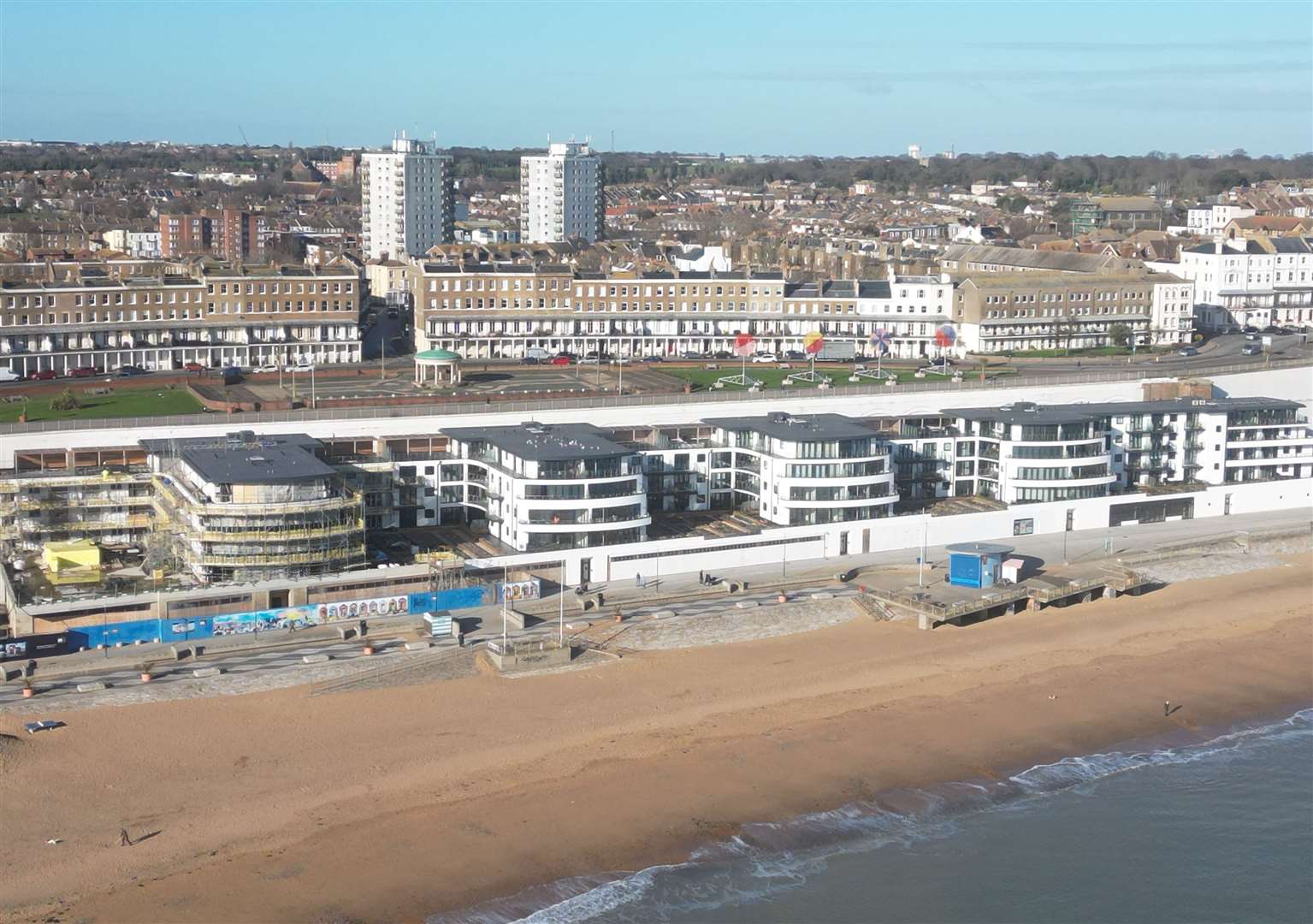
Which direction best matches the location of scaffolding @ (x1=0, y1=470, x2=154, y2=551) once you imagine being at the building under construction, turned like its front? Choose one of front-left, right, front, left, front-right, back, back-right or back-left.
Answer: back-right

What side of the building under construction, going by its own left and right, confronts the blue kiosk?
left

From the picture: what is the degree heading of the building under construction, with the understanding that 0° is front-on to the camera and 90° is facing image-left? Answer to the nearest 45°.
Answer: approximately 0°
